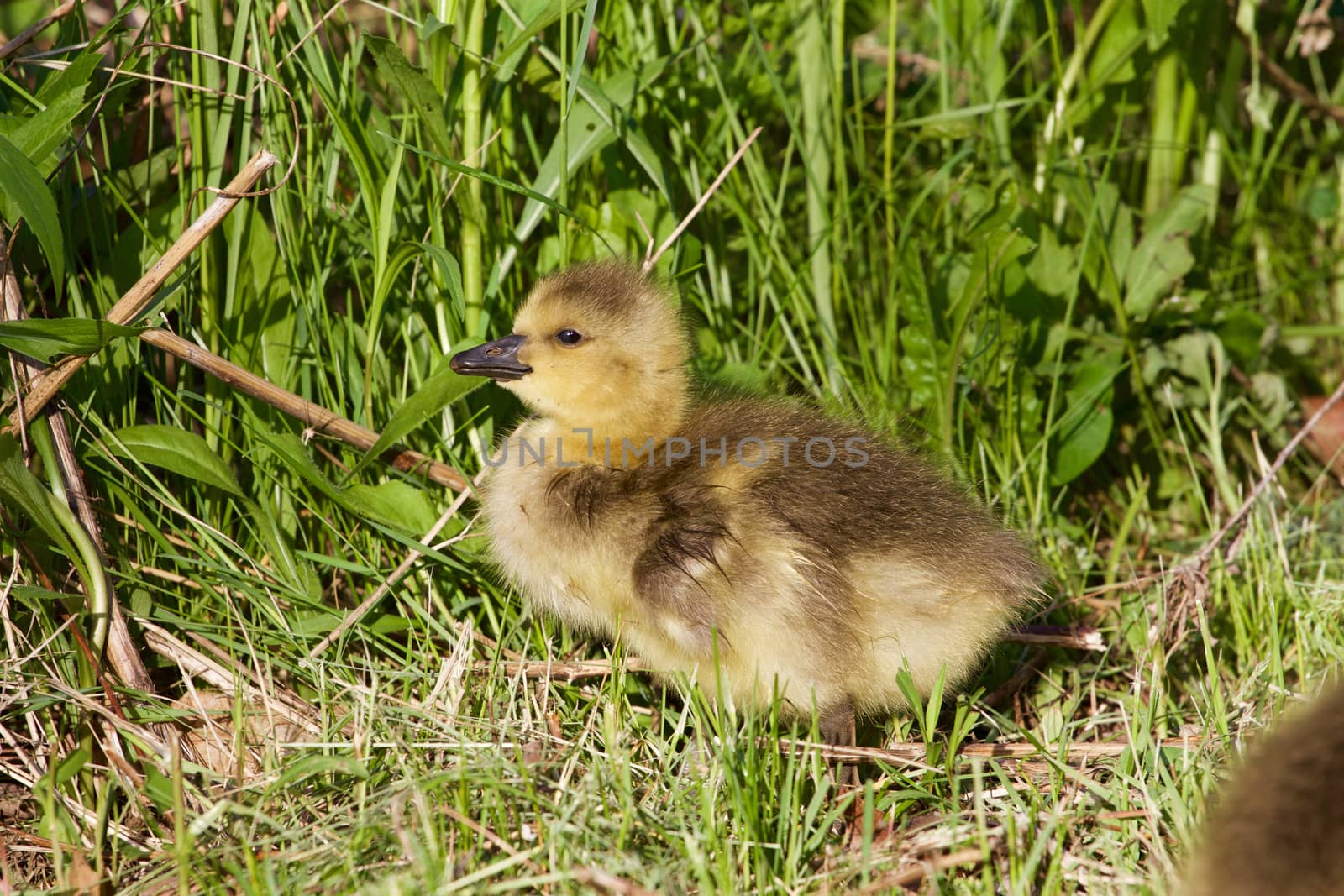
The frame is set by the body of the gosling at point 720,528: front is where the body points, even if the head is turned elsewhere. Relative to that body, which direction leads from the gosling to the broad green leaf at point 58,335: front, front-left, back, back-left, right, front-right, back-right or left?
front

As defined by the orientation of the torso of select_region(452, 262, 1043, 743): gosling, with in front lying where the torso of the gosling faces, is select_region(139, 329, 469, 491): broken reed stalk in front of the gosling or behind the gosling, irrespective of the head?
in front

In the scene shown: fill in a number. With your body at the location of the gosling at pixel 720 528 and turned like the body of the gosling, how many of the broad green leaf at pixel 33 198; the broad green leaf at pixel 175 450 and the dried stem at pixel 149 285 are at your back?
0

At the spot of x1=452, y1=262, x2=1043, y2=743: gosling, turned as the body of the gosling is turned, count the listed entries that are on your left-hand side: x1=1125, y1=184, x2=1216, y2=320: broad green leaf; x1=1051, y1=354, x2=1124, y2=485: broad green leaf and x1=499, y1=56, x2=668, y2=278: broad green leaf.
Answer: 0

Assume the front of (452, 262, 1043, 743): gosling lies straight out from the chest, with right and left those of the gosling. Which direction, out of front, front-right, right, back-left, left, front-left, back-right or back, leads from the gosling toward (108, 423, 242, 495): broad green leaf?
front

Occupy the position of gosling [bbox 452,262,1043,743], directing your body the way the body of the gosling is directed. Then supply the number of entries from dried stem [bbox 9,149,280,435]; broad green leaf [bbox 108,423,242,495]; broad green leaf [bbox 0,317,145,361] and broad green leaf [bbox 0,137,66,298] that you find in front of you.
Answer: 4

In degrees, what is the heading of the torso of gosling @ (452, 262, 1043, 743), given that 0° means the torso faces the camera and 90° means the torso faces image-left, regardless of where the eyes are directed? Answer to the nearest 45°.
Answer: approximately 90°

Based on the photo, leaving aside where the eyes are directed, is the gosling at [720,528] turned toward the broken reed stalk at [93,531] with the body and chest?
yes

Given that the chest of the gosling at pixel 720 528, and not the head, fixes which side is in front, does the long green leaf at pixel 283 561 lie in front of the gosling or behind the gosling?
in front

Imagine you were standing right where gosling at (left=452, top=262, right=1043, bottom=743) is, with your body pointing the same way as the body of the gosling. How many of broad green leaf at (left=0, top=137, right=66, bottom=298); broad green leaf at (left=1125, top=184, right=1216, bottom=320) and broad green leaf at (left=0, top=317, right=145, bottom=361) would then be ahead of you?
2

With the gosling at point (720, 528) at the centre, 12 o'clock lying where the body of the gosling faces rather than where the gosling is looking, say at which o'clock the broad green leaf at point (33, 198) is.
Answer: The broad green leaf is roughly at 12 o'clock from the gosling.
